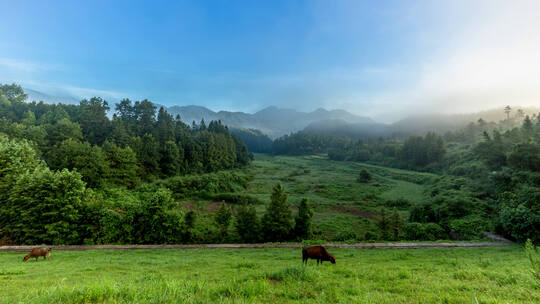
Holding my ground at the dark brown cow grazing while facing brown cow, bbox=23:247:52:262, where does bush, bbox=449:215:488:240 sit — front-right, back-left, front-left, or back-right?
back-right

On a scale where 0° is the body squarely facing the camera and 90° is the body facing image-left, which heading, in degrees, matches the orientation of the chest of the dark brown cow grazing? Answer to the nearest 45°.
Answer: approximately 270°

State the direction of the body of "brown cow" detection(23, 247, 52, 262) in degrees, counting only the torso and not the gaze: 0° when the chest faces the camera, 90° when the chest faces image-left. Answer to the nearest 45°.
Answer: approximately 90°

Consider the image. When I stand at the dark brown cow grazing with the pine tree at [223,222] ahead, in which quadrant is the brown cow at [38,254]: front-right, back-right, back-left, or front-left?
front-left

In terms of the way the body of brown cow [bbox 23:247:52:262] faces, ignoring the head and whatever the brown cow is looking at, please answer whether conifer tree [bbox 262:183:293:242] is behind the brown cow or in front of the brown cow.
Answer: behind
